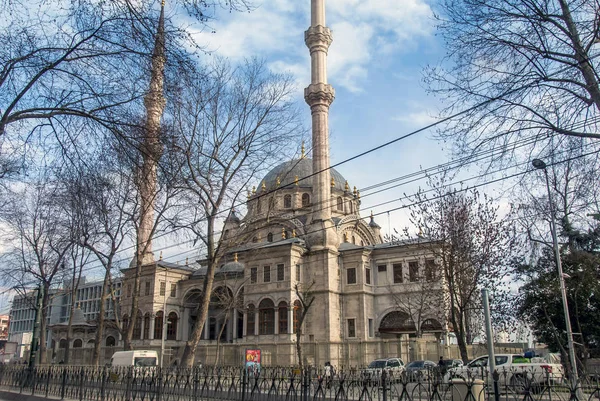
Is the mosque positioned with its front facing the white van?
yes

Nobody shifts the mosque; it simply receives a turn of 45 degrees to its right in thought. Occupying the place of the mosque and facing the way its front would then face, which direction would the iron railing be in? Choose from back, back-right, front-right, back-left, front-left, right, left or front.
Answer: left

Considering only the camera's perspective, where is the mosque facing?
facing the viewer and to the left of the viewer
